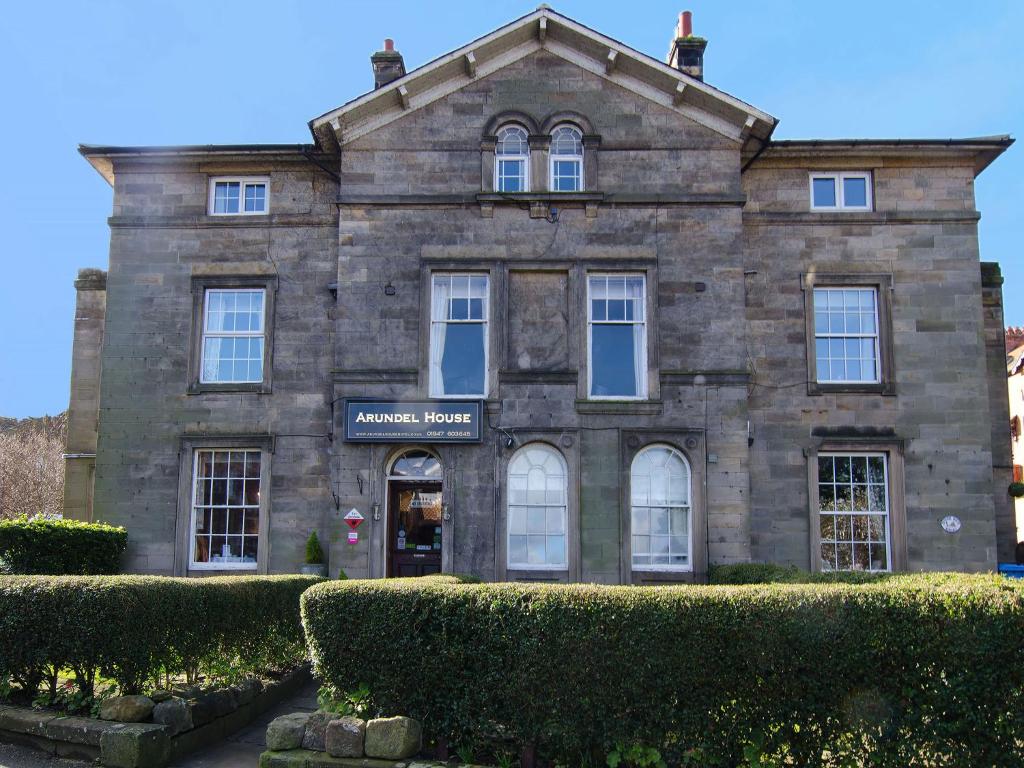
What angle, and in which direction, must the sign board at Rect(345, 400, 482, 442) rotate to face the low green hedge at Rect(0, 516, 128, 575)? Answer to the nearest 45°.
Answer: approximately 90° to its right

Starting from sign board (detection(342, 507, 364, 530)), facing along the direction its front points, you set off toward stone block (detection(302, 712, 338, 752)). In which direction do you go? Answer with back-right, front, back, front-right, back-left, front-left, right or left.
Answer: front

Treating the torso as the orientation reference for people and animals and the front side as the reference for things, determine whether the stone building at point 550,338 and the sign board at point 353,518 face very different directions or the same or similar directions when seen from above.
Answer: same or similar directions

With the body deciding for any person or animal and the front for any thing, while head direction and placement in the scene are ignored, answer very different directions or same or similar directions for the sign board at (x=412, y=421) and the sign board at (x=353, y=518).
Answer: same or similar directions

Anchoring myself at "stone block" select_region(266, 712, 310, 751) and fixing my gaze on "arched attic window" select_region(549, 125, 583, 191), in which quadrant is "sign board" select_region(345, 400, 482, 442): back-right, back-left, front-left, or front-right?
front-left

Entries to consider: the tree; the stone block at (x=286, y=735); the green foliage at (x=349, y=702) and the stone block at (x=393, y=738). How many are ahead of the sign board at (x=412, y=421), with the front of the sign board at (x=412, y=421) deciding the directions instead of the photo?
3

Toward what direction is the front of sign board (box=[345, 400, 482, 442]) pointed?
toward the camera

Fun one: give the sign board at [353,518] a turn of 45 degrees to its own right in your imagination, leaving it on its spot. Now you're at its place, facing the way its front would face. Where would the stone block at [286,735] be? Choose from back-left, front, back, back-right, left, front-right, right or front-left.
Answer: front-left

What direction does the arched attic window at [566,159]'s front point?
toward the camera

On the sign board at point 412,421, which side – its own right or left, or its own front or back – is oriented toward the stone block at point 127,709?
front

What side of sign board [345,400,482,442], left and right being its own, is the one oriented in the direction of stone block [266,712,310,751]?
front

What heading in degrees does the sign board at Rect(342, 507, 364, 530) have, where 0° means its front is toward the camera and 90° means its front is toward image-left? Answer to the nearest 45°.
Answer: approximately 0°

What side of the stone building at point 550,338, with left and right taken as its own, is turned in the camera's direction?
front
